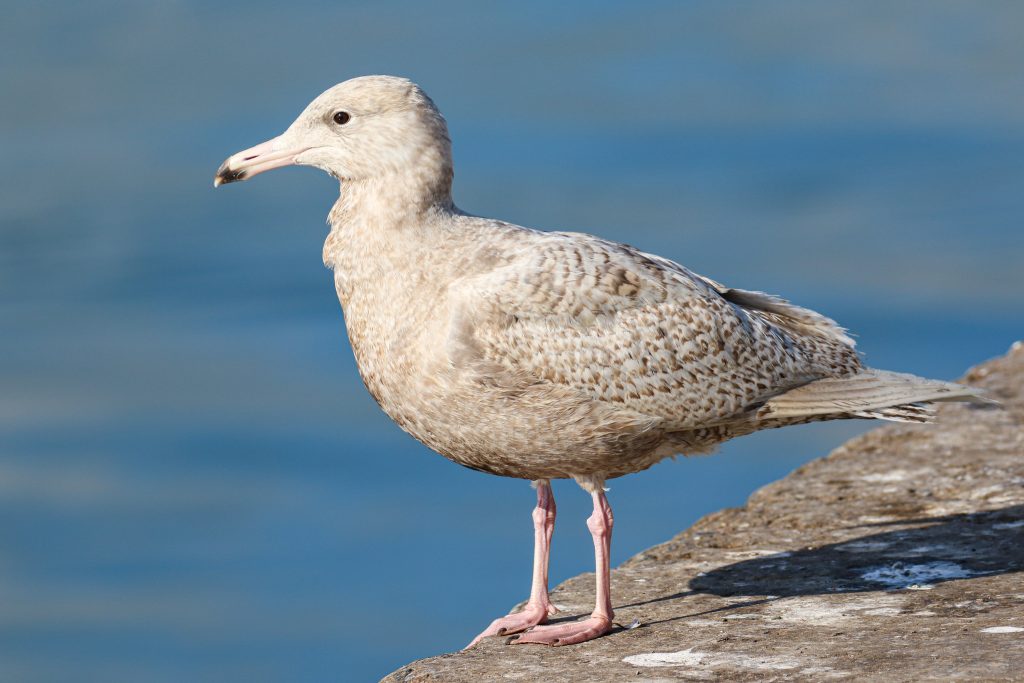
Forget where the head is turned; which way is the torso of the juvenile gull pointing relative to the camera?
to the viewer's left
